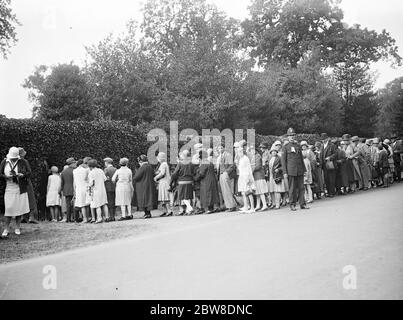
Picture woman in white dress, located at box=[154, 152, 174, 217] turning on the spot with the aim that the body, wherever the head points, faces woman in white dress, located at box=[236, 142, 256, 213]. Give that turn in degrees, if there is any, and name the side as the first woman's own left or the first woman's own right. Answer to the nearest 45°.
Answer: approximately 135° to the first woman's own left

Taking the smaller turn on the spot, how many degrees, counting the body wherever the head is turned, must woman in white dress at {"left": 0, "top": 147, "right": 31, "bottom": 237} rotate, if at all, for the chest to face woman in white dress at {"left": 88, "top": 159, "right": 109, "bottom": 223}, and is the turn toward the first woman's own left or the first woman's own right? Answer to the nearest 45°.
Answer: approximately 135° to the first woman's own left

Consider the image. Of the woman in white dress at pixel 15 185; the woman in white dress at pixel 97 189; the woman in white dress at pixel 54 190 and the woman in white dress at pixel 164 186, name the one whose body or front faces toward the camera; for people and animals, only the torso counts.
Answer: the woman in white dress at pixel 15 185

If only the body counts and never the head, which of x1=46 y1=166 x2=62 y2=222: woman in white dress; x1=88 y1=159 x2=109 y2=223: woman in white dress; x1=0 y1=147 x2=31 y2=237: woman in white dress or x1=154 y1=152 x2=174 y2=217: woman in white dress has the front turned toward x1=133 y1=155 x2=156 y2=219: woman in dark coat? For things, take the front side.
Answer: x1=154 y1=152 x2=174 y2=217: woman in white dress

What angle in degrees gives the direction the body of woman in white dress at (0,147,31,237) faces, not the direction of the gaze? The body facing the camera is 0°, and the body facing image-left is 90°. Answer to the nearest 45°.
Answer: approximately 0°
